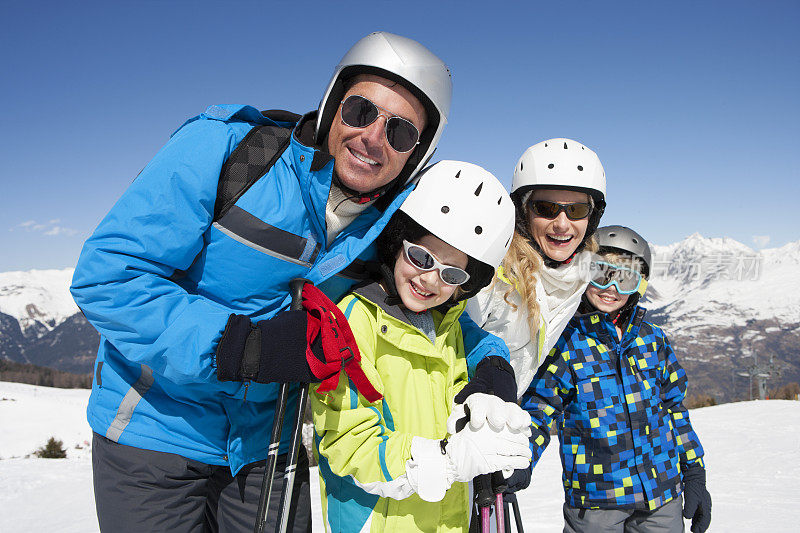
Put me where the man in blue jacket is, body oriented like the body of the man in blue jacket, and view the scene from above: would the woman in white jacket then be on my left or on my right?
on my left

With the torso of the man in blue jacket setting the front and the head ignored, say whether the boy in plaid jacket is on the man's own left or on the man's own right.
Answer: on the man's own left

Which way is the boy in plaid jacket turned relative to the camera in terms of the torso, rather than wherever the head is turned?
toward the camera

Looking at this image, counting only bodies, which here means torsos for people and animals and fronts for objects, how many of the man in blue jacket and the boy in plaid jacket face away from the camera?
0

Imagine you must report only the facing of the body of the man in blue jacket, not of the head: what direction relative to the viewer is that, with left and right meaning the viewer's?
facing the viewer and to the right of the viewer

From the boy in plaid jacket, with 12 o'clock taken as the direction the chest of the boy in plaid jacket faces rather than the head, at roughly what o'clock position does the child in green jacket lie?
The child in green jacket is roughly at 1 o'clock from the boy in plaid jacket.

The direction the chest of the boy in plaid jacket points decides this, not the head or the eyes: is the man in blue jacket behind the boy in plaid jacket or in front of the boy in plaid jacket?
in front
